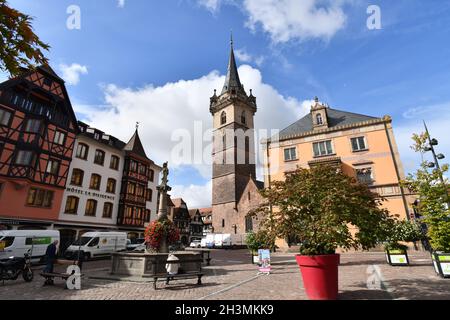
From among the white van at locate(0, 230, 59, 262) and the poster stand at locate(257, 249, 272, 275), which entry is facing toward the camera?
the poster stand

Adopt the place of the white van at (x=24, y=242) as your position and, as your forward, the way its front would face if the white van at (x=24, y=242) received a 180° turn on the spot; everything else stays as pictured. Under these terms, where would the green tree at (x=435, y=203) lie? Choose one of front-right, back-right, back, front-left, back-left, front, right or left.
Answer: front-right

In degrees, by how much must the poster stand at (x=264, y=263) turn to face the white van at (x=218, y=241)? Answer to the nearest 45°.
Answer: approximately 180°

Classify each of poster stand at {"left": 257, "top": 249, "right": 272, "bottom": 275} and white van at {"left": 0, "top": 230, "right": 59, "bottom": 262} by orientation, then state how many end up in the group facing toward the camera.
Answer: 1

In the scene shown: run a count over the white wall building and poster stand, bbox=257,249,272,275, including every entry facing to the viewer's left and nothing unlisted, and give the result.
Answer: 0

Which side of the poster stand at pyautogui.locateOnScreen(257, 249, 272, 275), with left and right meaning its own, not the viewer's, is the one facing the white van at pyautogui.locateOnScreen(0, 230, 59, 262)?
right

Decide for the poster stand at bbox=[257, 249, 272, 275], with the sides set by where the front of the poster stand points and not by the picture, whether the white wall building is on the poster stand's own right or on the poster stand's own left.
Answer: on the poster stand's own right

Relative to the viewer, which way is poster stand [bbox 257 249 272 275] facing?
toward the camera

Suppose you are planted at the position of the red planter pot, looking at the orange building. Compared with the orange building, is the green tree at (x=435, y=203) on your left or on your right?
right

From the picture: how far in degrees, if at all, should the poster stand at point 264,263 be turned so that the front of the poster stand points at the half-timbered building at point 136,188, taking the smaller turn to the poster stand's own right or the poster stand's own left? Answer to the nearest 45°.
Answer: approximately 135° to the poster stand's own right

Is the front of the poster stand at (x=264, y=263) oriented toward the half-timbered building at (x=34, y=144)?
no

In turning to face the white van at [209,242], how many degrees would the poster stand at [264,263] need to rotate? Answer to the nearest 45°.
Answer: approximately 180°

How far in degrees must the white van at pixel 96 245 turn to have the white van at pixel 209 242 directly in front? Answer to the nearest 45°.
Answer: approximately 180°

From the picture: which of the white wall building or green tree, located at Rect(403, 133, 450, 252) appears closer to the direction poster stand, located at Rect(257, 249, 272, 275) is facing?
the green tree

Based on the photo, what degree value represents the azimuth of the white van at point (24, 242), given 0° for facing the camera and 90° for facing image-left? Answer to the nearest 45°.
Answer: approximately 90°

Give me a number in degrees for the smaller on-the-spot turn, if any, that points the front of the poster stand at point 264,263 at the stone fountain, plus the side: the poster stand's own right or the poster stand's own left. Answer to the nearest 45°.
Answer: approximately 45° to the poster stand's own right
